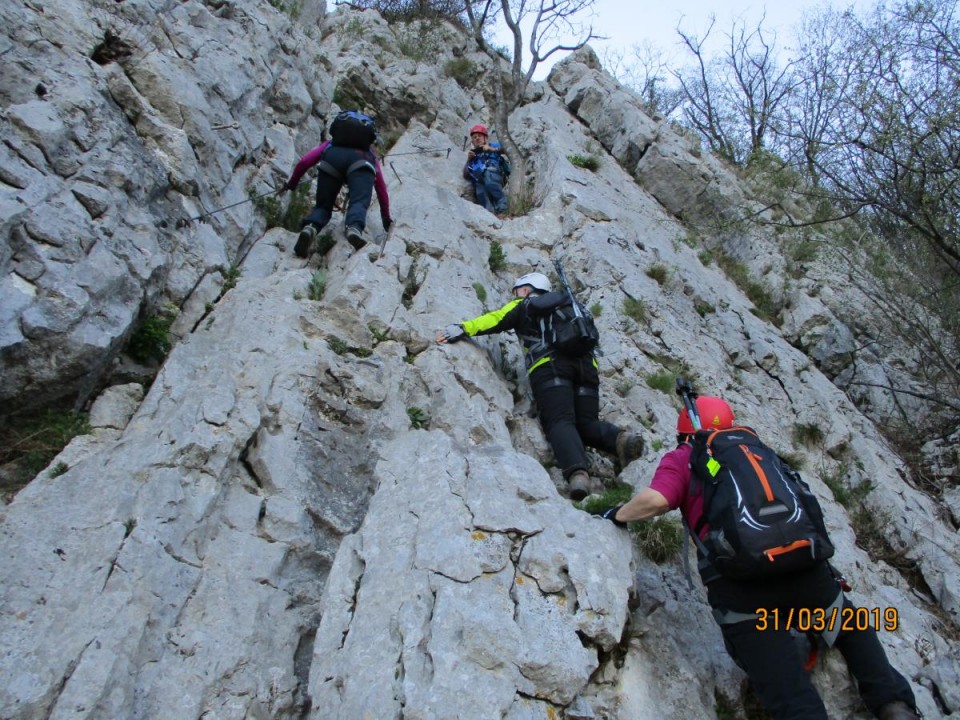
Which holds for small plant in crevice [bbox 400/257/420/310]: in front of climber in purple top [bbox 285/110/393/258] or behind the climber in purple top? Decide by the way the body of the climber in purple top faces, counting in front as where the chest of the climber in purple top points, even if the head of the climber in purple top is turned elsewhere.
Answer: behind

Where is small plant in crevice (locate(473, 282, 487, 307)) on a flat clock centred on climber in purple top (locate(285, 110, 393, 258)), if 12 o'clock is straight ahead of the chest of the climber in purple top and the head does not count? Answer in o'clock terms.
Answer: The small plant in crevice is roughly at 4 o'clock from the climber in purple top.

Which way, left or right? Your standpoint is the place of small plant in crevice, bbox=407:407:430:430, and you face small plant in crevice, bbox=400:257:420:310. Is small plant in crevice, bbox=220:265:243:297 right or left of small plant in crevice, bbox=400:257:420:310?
left

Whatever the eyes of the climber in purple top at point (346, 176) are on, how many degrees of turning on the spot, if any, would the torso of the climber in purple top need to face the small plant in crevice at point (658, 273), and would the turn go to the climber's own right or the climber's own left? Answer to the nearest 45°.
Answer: approximately 90° to the climber's own right

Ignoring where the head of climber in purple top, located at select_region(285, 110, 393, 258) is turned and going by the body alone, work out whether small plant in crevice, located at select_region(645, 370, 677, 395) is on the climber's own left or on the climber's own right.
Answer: on the climber's own right

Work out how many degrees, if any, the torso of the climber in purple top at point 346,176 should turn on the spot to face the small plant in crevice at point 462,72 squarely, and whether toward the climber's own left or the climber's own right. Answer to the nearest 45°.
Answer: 0° — they already face it

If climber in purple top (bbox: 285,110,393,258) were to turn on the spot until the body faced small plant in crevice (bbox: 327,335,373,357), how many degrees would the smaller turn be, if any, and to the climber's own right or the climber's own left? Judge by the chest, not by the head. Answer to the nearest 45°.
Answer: approximately 180°

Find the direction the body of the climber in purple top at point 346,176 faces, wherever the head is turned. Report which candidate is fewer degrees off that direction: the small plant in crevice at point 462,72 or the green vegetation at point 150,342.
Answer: the small plant in crevice

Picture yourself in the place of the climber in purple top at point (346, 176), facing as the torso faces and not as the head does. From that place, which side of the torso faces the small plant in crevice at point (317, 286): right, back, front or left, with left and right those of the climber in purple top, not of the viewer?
back

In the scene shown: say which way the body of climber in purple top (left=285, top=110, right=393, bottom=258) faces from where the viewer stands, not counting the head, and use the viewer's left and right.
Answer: facing away from the viewer

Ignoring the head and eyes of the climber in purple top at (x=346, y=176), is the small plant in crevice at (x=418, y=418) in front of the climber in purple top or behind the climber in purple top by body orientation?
behind
